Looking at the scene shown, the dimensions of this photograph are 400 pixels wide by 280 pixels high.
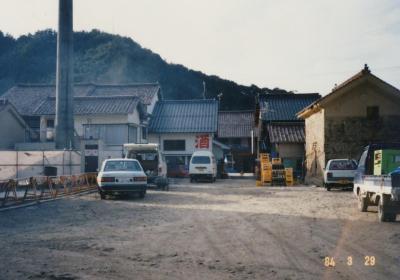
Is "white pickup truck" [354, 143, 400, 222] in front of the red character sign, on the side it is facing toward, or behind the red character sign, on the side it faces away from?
in front

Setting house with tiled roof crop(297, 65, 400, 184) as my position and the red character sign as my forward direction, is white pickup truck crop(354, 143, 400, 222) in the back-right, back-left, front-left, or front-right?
back-left

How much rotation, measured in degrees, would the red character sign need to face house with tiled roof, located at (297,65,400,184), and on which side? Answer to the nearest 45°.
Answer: approximately 45° to its left
